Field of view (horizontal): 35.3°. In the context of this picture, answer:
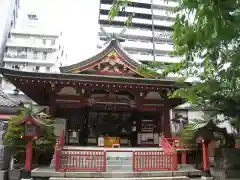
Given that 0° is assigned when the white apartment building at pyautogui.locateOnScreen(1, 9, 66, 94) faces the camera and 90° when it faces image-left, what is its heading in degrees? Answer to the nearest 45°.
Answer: approximately 0°

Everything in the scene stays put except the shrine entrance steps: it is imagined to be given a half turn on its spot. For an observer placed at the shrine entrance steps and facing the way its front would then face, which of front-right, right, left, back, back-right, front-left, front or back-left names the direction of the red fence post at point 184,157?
front-right

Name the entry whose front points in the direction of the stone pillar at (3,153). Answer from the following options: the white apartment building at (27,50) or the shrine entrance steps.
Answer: the white apartment building

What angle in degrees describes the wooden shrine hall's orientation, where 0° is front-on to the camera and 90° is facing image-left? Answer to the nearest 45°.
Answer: approximately 0°

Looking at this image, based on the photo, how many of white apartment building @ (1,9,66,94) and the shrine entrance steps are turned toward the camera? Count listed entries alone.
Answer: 2

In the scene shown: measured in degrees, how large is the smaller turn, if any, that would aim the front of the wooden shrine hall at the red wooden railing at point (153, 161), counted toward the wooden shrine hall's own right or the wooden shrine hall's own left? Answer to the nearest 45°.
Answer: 0° — it already faces it

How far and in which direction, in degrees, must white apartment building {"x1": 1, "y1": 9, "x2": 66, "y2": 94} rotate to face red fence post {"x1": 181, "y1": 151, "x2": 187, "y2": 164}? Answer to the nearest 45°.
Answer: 0° — it already faces it

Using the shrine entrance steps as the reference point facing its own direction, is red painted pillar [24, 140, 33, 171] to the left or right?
on its right

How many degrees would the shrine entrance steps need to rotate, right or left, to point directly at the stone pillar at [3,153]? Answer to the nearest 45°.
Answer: approximately 90° to its right
